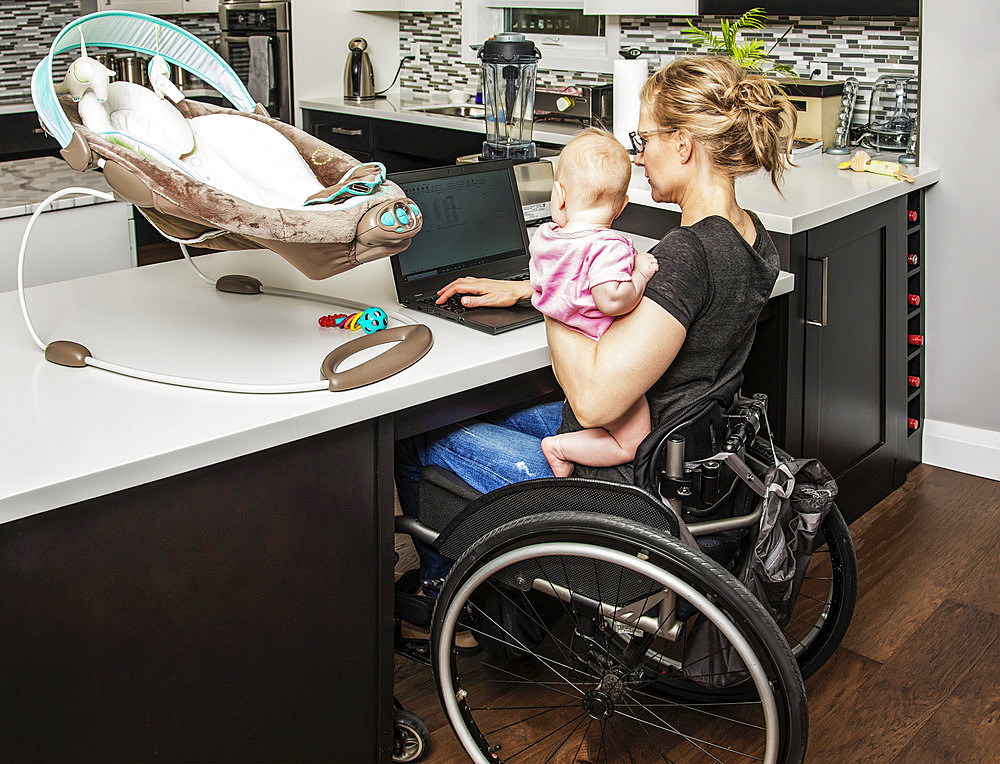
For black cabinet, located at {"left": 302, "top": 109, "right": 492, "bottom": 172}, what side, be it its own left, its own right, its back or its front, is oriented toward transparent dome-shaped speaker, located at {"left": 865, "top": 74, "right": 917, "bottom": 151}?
left

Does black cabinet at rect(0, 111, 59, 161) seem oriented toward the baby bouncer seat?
yes

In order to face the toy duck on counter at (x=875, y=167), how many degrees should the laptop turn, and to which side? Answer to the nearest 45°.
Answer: approximately 90° to its left

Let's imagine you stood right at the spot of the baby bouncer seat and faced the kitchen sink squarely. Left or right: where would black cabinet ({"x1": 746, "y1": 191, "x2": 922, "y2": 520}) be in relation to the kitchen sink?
right

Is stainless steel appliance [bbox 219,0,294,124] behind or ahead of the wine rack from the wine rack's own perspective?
behind

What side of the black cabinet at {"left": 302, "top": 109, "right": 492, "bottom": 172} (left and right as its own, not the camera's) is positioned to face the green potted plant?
left

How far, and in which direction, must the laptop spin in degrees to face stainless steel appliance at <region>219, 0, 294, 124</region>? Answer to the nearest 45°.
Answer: approximately 135° to its left

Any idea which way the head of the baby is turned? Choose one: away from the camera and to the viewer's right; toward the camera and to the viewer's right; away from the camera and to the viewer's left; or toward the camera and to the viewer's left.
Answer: away from the camera and to the viewer's left

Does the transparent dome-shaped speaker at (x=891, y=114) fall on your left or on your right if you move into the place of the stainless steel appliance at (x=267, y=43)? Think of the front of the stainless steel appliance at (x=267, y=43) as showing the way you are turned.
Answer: on your left

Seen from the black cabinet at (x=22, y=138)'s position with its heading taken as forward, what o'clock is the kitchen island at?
The kitchen island is roughly at 12 o'clock from the black cabinet.
